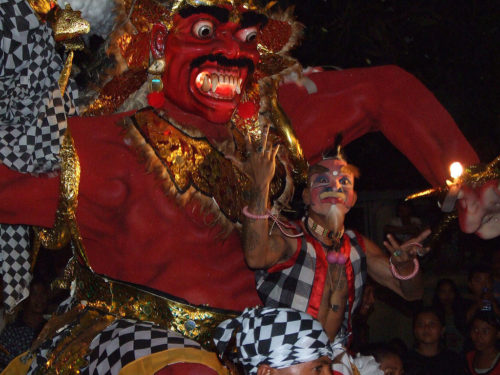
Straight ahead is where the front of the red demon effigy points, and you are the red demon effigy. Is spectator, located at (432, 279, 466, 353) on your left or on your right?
on your left

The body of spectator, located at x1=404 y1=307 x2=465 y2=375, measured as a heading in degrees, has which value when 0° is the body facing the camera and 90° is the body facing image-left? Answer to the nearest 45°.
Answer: approximately 0°

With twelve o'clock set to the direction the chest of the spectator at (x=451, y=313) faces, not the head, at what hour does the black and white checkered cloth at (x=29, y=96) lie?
The black and white checkered cloth is roughly at 1 o'clock from the spectator.

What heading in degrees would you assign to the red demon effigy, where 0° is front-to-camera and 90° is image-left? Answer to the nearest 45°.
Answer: approximately 315°
